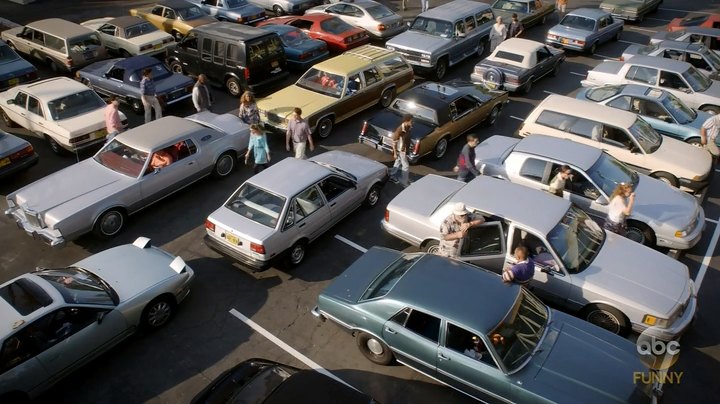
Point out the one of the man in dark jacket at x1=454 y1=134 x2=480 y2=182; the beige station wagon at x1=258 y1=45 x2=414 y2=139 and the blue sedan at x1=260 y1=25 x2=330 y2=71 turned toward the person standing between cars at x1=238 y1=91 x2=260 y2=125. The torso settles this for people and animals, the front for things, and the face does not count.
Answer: the beige station wagon

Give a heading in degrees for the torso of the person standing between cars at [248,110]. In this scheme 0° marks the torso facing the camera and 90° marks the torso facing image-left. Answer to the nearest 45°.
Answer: approximately 0°

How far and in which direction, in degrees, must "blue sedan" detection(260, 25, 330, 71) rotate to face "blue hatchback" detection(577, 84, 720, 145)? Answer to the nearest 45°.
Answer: approximately 180°

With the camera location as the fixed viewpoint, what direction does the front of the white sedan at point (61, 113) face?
facing away from the viewer and to the left of the viewer

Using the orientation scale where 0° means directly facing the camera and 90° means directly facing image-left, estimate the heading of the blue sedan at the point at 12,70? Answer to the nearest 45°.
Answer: approximately 135°

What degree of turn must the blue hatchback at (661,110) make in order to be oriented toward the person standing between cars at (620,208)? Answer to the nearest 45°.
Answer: approximately 45° to its right
